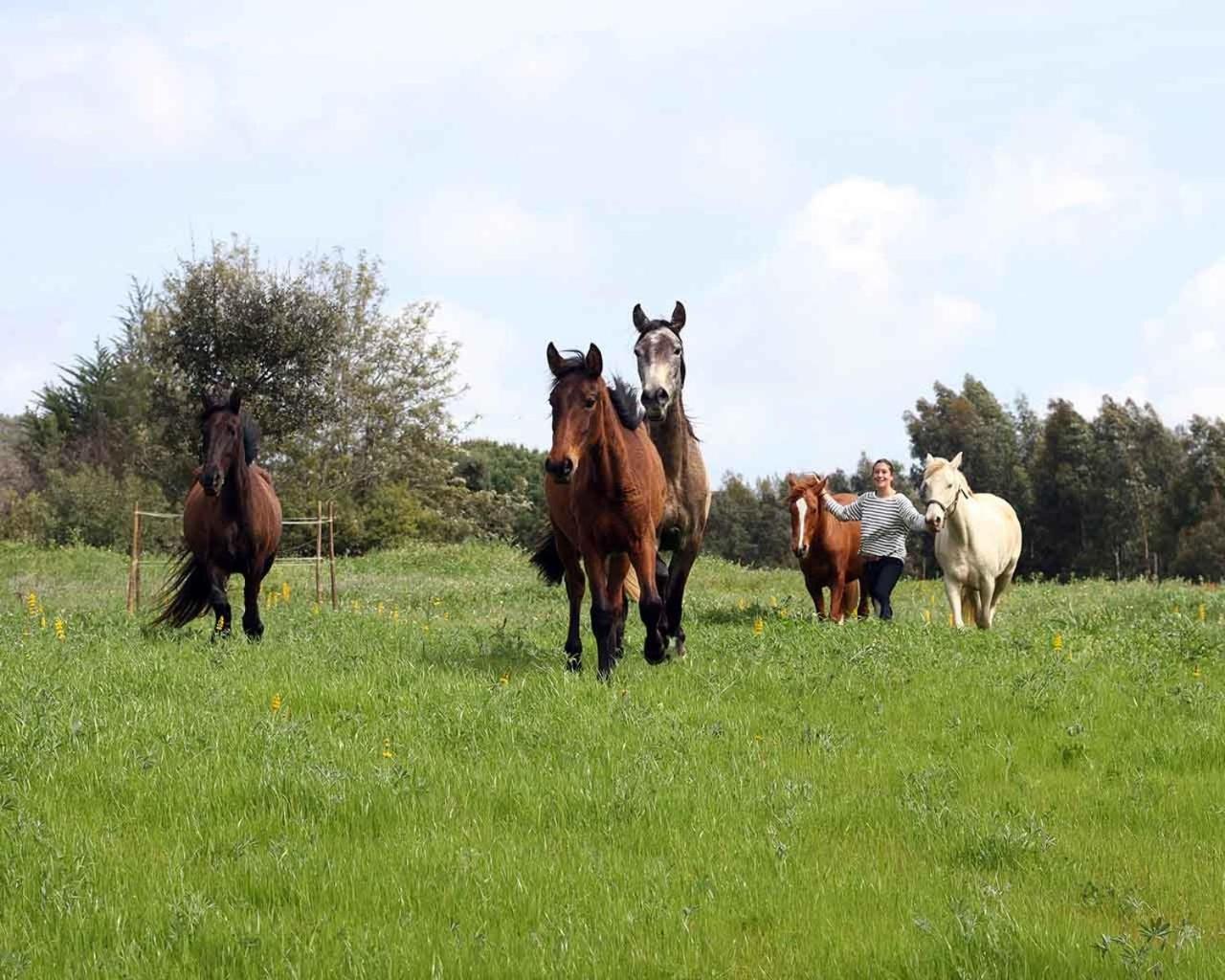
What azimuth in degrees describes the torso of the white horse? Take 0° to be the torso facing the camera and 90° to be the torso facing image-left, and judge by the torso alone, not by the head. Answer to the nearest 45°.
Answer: approximately 45°

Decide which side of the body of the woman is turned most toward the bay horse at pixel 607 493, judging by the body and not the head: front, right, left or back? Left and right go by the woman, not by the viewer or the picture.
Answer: front

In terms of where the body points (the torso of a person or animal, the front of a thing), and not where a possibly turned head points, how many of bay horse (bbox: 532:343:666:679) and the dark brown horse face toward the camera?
2

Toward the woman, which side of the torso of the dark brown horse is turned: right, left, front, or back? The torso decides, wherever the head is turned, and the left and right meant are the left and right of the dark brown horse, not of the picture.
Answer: left

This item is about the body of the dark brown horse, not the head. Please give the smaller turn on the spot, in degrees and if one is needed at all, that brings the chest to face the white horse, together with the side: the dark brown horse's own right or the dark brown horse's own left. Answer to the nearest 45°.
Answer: approximately 90° to the dark brown horse's own left

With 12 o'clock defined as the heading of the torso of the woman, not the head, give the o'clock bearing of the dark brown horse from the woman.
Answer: The dark brown horse is roughly at 2 o'clock from the woman.

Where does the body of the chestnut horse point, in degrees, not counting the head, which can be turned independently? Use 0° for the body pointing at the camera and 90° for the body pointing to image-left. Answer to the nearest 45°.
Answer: approximately 45°

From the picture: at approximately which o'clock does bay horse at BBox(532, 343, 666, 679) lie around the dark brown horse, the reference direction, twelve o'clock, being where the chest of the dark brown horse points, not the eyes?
The bay horse is roughly at 11 o'clock from the dark brown horse.

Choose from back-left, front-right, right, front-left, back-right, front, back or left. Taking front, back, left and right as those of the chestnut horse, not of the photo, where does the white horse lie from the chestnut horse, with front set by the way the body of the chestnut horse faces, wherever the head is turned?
left

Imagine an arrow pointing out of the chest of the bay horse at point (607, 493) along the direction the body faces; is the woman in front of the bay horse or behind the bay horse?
behind
